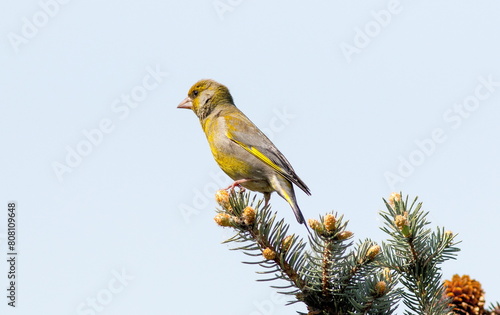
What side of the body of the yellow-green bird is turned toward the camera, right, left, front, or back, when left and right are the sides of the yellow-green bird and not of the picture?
left

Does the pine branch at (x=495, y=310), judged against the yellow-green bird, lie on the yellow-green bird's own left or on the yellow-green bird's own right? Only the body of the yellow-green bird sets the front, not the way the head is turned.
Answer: on the yellow-green bird's own left
